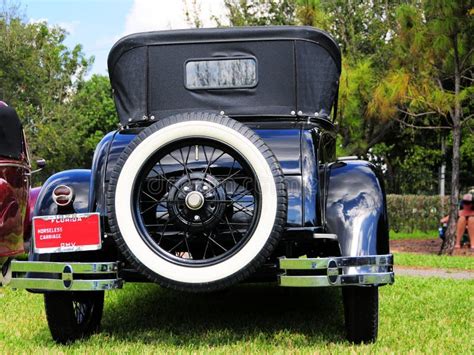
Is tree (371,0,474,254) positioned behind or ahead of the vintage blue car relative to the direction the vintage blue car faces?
ahead

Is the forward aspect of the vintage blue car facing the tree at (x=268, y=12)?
yes

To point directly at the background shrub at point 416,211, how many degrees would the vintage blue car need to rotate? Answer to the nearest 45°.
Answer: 0° — it already faces it

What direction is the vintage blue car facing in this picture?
away from the camera

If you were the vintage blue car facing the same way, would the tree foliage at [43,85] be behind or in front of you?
in front

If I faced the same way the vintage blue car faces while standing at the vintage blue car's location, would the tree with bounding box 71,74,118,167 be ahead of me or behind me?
ahead

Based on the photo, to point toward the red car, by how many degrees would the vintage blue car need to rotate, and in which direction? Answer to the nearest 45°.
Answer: approximately 45° to its left
